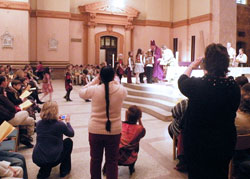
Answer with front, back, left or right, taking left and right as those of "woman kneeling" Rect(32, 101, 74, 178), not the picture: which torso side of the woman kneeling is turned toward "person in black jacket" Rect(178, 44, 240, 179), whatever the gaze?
right

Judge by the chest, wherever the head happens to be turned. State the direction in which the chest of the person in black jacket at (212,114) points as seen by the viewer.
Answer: away from the camera

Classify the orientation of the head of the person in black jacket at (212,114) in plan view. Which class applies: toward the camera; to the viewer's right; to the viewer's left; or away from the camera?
away from the camera

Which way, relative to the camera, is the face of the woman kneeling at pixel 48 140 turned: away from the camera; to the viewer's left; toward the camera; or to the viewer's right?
away from the camera

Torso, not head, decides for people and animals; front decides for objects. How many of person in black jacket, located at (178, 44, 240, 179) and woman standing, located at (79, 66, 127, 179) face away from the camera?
2

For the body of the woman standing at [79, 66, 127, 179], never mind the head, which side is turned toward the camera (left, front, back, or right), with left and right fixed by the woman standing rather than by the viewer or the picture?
back

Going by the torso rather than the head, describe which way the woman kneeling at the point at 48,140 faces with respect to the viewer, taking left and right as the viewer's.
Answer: facing away from the viewer and to the right of the viewer

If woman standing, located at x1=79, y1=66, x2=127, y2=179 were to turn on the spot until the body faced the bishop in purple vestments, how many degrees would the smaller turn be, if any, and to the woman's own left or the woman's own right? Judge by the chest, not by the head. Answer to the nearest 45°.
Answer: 0° — they already face them

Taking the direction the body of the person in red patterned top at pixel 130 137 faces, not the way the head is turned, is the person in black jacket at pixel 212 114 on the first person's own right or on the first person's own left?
on the first person's own right
